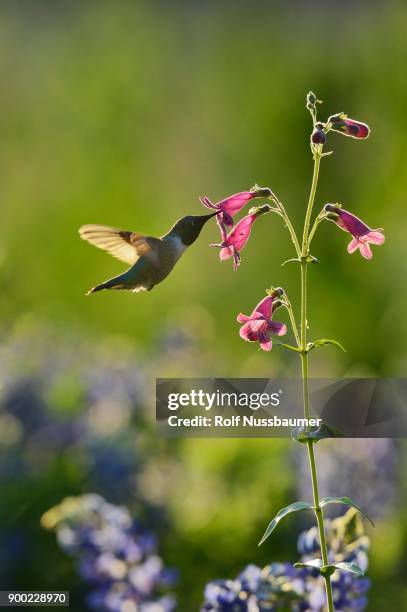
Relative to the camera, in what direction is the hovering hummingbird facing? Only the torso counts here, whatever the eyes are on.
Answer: to the viewer's right
